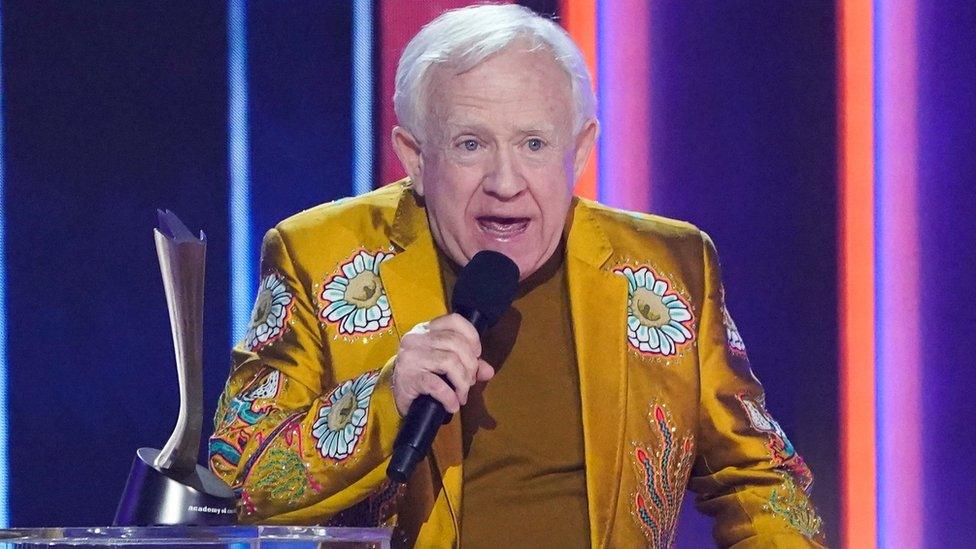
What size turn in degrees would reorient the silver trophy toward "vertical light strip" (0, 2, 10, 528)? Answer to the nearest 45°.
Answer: approximately 180°

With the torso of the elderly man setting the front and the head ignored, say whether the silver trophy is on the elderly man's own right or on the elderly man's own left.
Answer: on the elderly man's own right

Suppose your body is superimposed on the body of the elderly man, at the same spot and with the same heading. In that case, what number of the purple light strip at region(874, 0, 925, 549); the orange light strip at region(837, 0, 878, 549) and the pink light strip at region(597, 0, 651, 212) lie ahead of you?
0

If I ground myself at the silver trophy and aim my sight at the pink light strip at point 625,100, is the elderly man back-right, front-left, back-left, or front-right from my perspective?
front-right

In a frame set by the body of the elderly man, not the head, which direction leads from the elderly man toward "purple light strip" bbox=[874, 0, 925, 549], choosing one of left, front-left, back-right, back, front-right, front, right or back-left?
back-left

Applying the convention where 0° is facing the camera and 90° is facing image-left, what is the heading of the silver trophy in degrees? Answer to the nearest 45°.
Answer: approximately 315°

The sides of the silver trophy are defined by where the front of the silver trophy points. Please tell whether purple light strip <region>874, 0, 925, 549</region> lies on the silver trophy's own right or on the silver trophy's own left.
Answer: on the silver trophy's own left

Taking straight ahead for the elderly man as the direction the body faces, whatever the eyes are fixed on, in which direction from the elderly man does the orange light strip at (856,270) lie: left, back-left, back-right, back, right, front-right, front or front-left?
back-left

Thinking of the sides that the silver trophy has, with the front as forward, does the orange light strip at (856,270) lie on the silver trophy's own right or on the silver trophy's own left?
on the silver trophy's own left

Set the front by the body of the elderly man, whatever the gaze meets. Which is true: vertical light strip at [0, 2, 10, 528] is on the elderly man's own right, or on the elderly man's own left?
on the elderly man's own right

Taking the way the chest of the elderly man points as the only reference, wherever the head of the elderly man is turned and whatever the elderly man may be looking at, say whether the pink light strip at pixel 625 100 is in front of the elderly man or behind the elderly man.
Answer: behind

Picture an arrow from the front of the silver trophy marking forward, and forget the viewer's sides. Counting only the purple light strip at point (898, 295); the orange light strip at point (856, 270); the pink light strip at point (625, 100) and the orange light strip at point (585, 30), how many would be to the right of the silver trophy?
0

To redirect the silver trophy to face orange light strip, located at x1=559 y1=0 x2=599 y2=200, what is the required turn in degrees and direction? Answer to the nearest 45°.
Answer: approximately 90° to its left

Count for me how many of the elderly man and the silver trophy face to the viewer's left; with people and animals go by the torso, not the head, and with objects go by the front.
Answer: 0

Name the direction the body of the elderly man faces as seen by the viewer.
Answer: toward the camera
